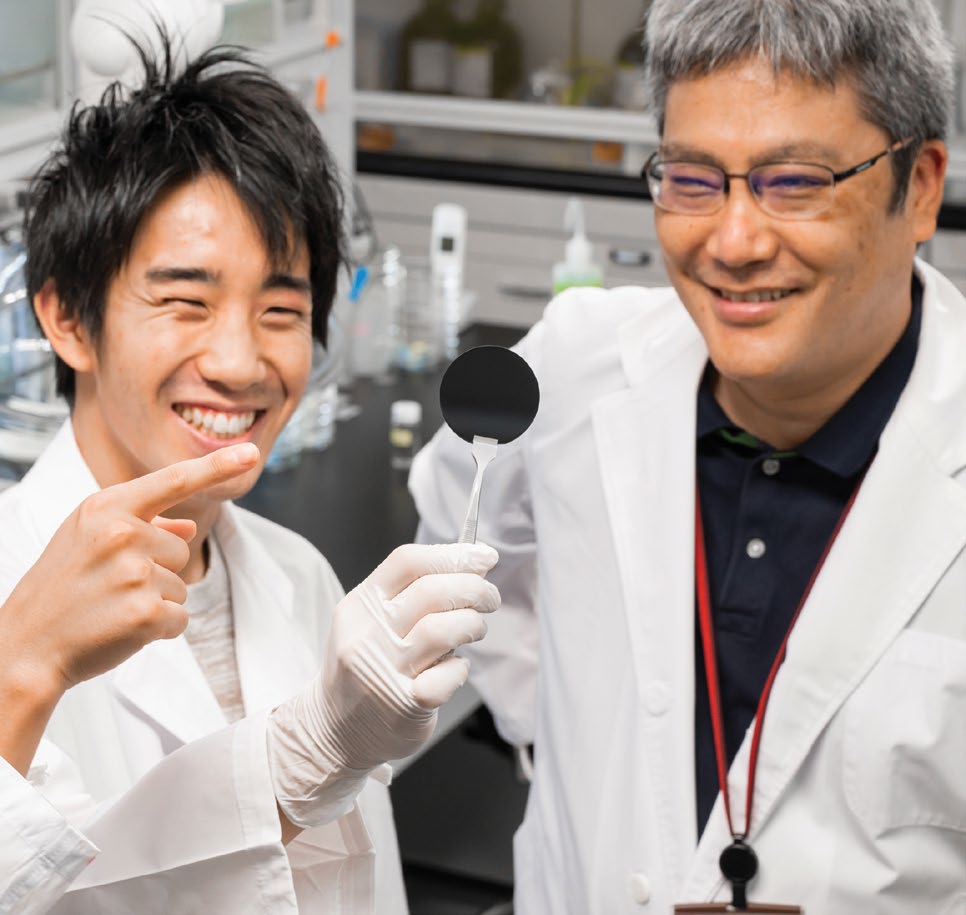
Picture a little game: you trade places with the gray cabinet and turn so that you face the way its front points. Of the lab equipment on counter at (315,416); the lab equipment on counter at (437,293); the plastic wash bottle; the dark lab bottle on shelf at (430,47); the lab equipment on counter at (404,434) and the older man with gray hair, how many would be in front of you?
5

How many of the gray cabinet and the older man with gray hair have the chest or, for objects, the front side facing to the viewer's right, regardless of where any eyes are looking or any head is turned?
0

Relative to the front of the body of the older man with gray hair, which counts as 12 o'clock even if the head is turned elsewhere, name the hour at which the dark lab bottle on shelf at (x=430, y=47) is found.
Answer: The dark lab bottle on shelf is roughly at 4 o'clock from the older man with gray hair.

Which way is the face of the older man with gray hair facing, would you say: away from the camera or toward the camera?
toward the camera

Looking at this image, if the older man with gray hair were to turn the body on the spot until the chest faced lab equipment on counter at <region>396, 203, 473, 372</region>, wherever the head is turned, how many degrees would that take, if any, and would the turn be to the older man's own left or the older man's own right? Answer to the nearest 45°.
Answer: approximately 135° to the older man's own right

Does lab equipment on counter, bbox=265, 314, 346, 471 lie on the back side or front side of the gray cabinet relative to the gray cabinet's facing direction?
on the front side

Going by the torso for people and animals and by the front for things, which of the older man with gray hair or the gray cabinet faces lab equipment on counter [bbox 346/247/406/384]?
the gray cabinet

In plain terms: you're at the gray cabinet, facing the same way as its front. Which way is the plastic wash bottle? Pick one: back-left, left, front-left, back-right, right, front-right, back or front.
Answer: front

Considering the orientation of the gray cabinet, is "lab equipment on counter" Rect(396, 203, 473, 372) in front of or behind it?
in front

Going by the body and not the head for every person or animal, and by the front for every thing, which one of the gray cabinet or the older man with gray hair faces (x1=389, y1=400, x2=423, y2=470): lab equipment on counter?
the gray cabinet

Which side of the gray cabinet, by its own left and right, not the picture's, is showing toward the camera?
front

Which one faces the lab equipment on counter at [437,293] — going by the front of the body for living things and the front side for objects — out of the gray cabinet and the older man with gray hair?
the gray cabinet

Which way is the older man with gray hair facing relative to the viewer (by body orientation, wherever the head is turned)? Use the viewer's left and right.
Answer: facing the viewer and to the left of the viewer

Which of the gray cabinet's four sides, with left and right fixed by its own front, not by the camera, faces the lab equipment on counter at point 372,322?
front

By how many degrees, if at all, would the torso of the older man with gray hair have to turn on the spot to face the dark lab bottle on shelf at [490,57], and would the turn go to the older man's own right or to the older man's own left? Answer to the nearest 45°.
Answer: approximately 135° to the older man's own right
